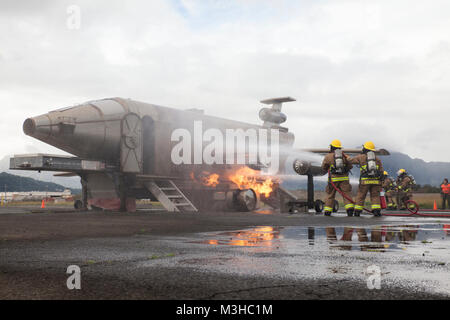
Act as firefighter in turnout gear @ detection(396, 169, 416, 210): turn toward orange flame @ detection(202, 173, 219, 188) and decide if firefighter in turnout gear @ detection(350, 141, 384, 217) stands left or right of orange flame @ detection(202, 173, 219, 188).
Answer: left

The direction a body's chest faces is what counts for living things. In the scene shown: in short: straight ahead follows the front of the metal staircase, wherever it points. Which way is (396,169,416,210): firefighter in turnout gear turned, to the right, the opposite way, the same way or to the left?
the opposite way

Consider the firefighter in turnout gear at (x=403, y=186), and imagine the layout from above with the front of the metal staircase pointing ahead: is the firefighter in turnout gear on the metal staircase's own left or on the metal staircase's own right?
on the metal staircase's own left

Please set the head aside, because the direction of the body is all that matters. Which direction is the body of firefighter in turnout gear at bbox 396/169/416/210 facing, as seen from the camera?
to the viewer's left

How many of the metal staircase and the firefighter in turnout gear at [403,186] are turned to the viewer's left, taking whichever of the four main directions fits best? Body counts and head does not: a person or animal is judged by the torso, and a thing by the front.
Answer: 1

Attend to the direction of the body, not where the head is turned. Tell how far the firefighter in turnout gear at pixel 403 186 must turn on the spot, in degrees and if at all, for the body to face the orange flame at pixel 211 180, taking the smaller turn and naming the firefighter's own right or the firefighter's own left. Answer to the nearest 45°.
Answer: approximately 45° to the firefighter's own left

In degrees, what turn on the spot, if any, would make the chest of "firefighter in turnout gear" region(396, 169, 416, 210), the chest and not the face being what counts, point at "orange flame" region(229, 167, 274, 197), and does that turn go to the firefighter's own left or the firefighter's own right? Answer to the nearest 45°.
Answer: approximately 45° to the firefighter's own left

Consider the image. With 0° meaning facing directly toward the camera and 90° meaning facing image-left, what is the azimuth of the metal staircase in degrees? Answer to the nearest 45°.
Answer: approximately 315°

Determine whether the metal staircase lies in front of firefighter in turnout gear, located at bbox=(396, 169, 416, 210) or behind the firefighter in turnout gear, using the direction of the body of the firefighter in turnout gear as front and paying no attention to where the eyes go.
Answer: in front
